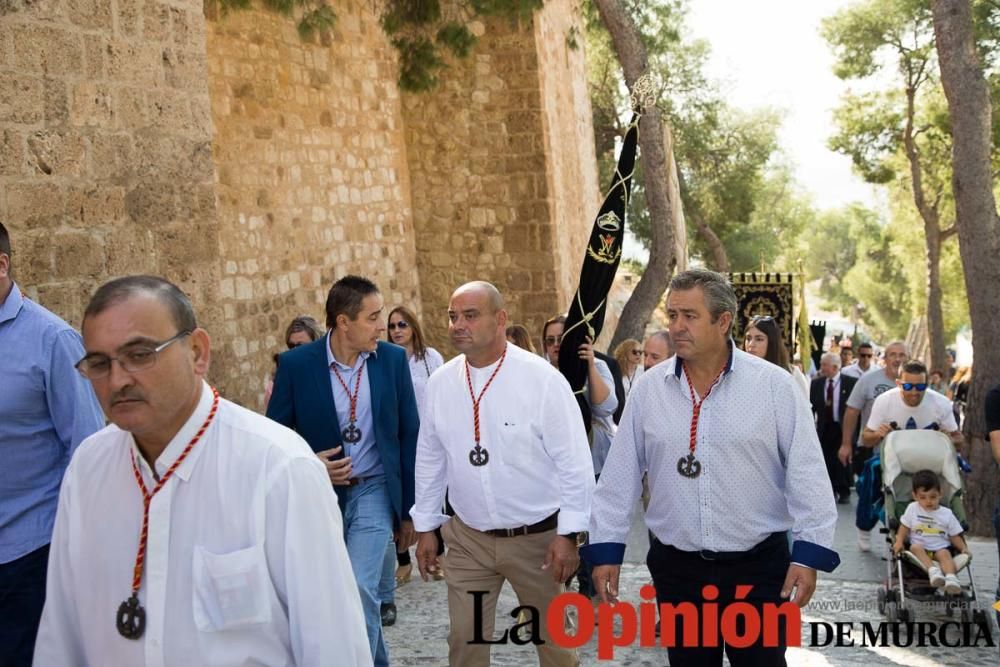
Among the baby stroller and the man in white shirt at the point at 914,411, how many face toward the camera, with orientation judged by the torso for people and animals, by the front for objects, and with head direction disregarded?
2

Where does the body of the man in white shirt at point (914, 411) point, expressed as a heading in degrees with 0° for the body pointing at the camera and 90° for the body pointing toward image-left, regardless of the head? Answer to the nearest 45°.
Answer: approximately 0°

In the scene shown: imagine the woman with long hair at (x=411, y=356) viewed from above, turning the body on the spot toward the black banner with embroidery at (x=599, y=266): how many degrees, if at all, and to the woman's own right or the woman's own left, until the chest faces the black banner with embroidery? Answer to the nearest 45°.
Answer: approximately 90° to the woman's own left

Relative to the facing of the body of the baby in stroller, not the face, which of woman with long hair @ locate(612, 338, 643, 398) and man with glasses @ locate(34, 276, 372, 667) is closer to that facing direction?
the man with glasses

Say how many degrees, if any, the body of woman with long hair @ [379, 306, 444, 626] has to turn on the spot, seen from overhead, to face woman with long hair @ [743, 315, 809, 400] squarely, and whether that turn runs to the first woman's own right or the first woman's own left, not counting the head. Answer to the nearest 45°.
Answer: approximately 90° to the first woman's own left

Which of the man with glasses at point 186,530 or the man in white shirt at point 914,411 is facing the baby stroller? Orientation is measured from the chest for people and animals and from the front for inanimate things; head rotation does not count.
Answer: the man in white shirt

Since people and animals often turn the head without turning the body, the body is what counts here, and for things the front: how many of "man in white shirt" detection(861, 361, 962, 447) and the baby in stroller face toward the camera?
2

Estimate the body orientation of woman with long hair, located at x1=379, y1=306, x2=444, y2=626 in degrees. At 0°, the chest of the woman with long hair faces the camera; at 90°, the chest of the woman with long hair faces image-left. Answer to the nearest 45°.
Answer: approximately 45°
